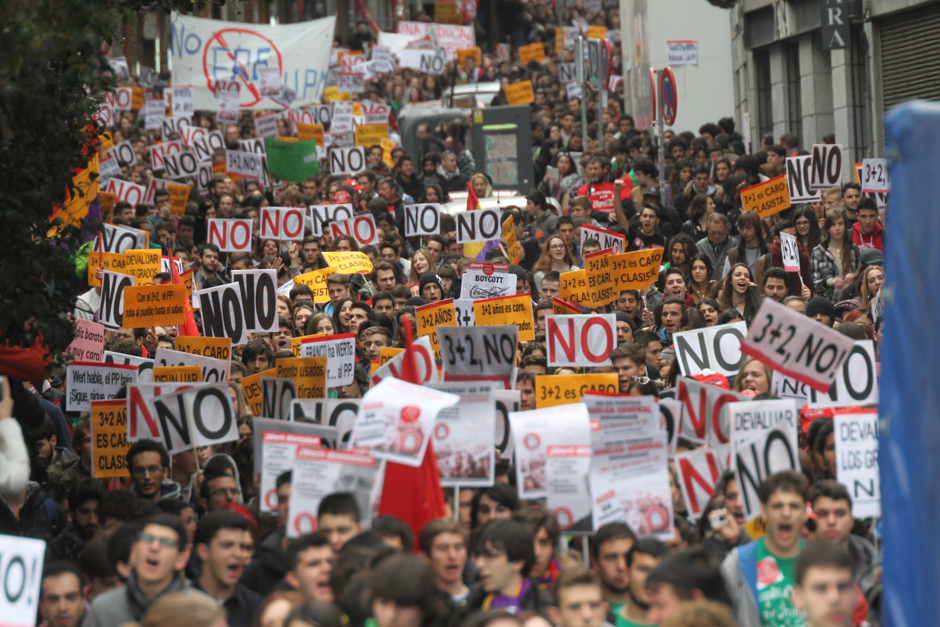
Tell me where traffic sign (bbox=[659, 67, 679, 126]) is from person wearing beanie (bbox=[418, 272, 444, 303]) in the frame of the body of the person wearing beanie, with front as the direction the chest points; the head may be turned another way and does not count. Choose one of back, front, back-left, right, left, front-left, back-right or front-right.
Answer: back-left

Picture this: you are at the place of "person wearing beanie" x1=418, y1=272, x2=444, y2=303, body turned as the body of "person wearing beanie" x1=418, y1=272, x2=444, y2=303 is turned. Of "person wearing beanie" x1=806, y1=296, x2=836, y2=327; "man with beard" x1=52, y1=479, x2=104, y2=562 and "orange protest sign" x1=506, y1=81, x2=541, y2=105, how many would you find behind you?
1

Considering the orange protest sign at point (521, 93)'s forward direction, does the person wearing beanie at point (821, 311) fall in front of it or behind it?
in front

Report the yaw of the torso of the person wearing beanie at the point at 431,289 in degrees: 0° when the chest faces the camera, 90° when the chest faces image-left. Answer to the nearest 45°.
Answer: approximately 0°

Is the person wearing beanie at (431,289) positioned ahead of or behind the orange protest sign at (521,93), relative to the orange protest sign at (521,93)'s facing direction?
ahead

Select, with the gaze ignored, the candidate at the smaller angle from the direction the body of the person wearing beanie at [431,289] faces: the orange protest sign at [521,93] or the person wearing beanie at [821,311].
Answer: the person wearing beanie

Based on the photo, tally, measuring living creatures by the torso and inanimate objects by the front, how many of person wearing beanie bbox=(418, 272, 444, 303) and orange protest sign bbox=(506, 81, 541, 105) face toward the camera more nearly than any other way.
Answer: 2

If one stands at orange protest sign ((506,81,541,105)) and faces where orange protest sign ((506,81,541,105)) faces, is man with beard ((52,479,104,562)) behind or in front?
in front

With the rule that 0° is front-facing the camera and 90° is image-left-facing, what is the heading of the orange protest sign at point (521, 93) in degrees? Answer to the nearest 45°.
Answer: approximately 0°
